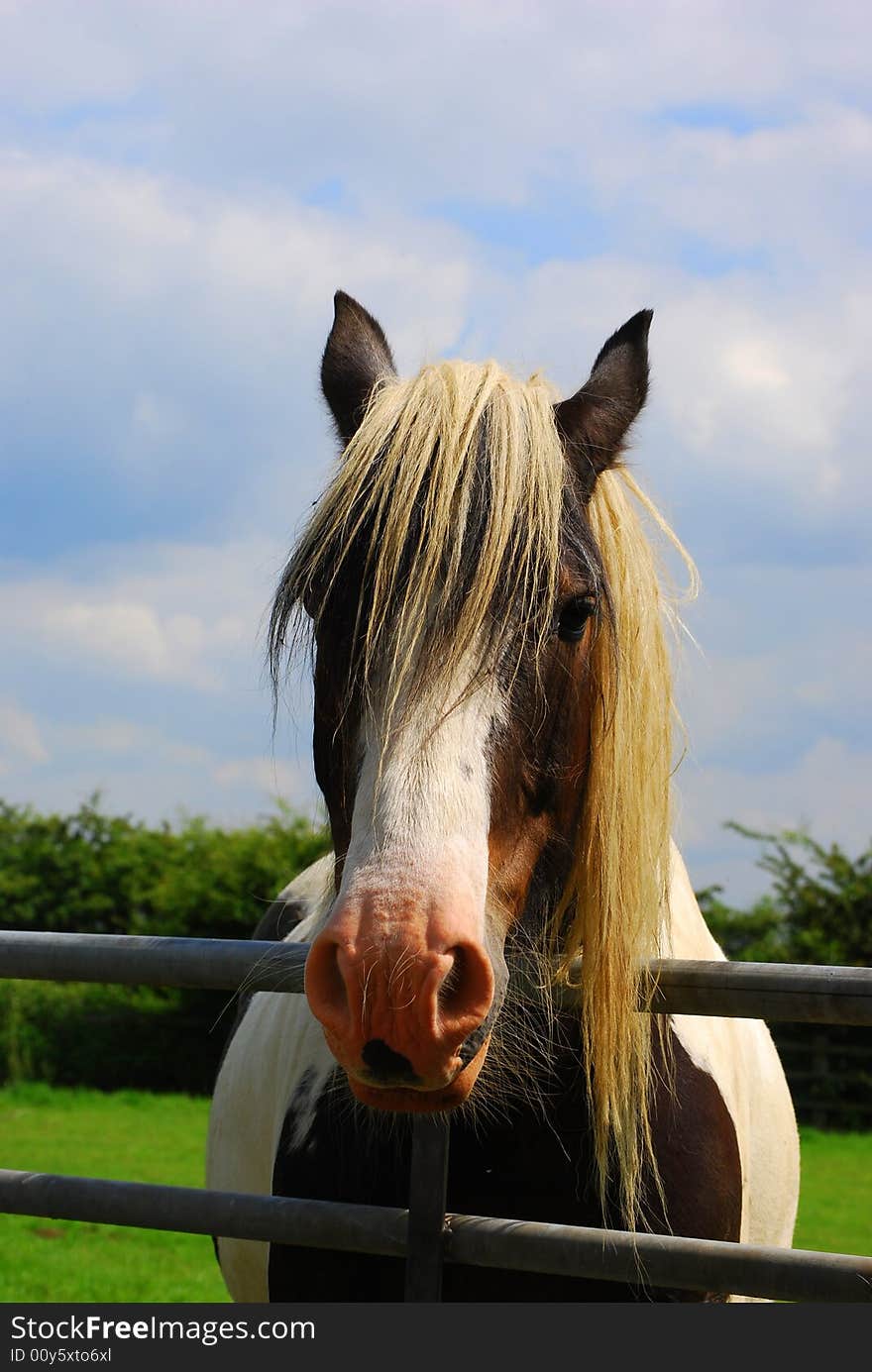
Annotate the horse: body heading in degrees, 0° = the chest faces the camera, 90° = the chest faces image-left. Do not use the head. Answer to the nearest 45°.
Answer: approximately 0°
